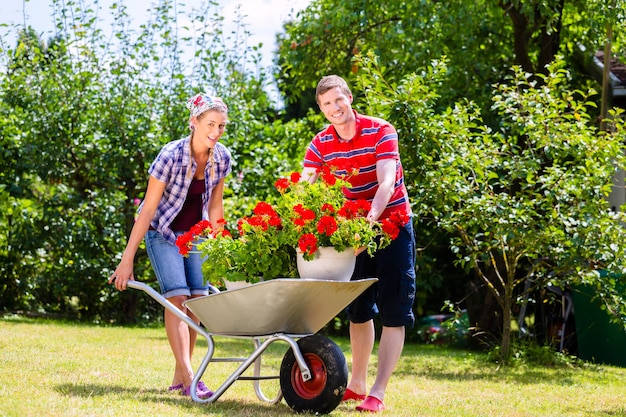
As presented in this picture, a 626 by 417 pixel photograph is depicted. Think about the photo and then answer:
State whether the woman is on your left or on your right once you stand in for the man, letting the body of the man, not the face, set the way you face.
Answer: on your right

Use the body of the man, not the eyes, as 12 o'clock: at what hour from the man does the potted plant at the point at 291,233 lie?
The potted plant is roughly at 12 o'clock from the man.

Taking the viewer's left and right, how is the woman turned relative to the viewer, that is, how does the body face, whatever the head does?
facing the viewer and to the right of the viewer

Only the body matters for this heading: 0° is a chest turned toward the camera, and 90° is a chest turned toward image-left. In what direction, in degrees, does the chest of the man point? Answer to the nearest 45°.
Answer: approximately 45°

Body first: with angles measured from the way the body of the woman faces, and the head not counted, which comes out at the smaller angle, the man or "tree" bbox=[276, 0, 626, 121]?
the man

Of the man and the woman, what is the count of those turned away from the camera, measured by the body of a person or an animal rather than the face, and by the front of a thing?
0

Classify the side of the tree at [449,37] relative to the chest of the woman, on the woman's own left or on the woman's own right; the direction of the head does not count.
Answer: on the woman's own left

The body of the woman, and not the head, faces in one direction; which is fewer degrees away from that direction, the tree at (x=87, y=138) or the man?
the man

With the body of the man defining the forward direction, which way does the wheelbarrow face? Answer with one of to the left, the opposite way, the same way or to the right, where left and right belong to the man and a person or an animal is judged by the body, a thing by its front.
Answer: to the left

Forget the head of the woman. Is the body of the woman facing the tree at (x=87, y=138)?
no

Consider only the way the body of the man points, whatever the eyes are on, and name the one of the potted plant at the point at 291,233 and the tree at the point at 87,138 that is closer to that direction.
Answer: the potted plant

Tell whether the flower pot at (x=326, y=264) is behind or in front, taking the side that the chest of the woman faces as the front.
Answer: in front
